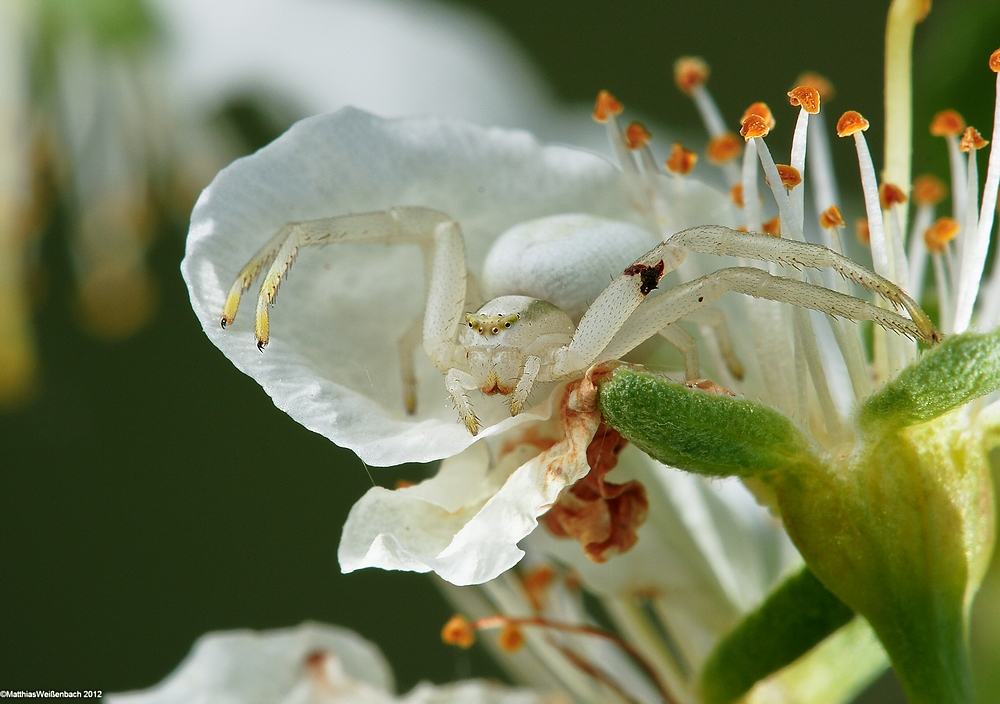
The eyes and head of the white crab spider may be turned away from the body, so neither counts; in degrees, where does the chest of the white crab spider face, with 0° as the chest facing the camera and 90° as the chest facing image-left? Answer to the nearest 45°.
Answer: approximately 45°
